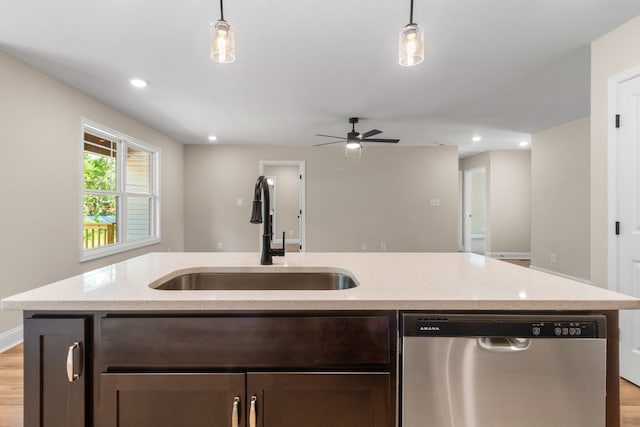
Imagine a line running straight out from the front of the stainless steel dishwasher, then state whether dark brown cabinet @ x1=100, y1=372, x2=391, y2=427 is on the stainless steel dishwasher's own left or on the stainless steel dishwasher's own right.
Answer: on the stainless steel dishwasher's own right

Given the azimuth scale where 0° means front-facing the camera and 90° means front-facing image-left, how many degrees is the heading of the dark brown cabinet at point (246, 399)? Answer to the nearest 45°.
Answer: approximately 0°

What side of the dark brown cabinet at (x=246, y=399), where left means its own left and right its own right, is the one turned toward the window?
back

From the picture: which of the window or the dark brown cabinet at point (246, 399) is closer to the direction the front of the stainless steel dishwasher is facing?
the dark brown cabinet

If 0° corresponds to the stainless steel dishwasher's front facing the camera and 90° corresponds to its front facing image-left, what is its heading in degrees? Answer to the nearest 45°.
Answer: approximately 0°

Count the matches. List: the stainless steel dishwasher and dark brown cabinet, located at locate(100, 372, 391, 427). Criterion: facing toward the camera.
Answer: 2

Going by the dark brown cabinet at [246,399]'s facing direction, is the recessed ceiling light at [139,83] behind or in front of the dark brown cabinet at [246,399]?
behind
